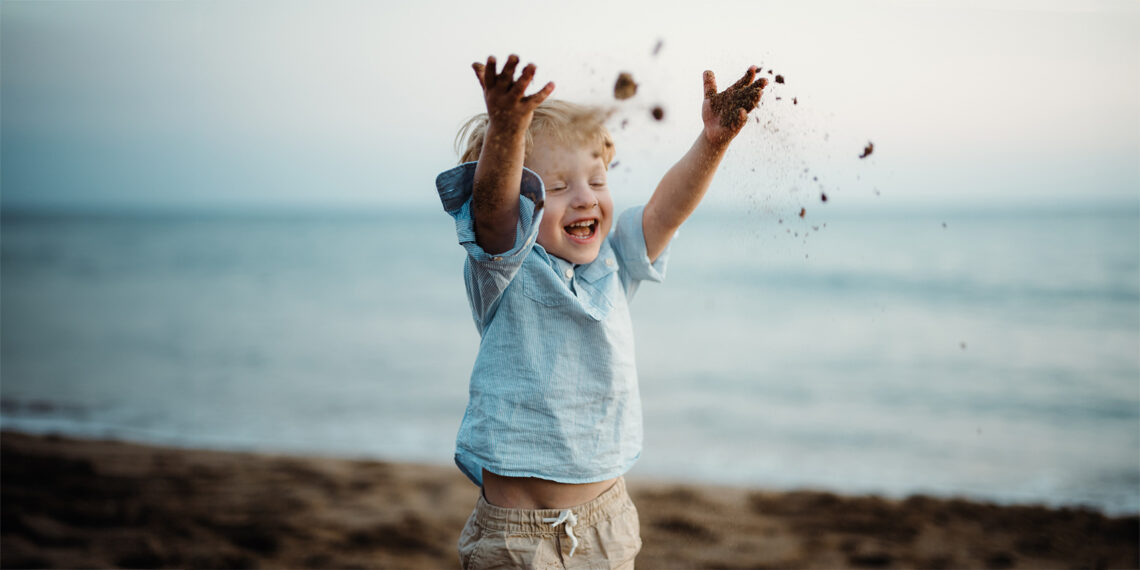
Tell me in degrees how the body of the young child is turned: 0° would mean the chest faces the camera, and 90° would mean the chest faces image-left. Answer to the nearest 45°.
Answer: approximately 315°
